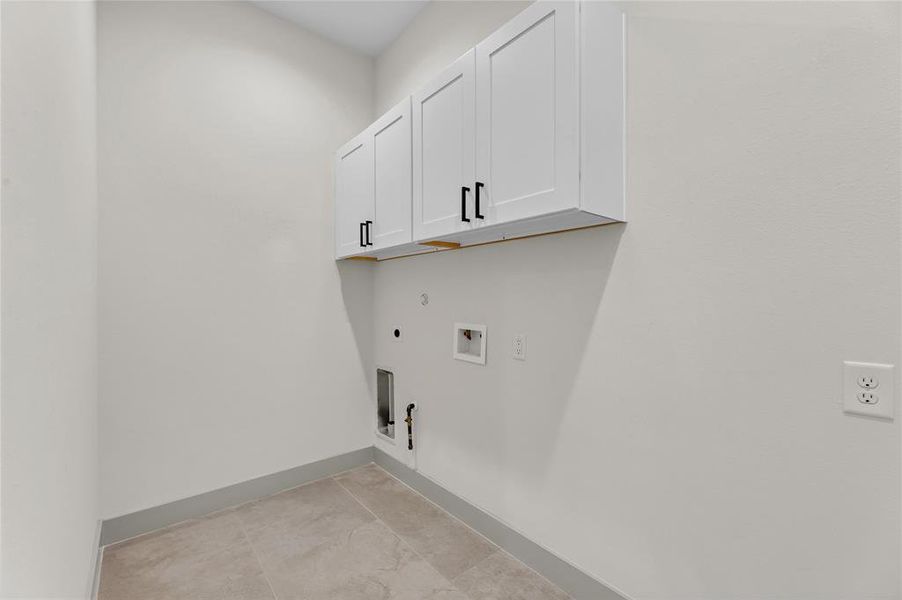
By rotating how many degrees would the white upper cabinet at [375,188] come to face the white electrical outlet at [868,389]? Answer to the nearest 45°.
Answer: approximately 90° to its left

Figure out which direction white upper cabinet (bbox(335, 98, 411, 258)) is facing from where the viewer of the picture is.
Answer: facing the viewer and to the left of the viewer
